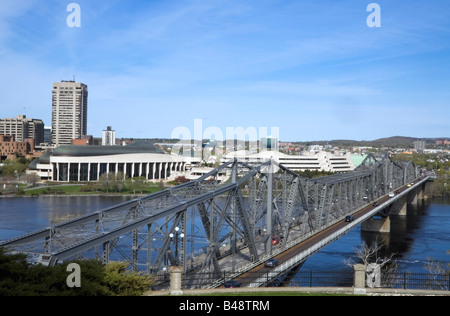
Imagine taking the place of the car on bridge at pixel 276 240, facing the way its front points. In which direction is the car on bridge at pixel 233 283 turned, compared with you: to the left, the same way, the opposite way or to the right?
the opposite way

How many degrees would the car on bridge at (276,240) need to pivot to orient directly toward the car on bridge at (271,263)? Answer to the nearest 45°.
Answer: approximately 45° to its left

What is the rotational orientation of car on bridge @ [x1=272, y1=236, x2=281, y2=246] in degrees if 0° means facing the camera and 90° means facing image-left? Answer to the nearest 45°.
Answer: approximately 45°

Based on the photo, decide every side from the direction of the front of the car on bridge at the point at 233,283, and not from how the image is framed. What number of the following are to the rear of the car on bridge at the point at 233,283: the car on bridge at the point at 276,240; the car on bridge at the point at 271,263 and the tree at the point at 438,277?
0

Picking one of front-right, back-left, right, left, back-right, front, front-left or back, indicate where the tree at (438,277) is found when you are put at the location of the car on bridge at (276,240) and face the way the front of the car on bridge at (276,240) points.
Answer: left

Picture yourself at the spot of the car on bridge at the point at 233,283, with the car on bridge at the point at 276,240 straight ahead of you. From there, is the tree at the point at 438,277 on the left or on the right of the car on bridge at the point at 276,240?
right

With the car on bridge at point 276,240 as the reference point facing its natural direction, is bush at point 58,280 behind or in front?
in front

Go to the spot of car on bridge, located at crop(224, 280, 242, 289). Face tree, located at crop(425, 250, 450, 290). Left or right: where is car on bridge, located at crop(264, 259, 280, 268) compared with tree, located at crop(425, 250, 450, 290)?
left

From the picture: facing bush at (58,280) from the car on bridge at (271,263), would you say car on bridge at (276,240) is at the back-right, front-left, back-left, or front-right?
back-right

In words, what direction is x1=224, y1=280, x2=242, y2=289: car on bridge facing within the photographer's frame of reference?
facing away from the viewer and to the right of the viewer

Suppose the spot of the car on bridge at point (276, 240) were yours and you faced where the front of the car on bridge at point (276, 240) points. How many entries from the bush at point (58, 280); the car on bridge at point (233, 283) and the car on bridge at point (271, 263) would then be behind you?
0

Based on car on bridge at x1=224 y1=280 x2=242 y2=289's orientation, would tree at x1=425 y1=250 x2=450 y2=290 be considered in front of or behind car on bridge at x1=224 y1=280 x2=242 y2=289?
in front

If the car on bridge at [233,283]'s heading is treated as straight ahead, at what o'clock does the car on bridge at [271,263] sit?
the car on bridge at [271,263] is roughly at 11 o'clock from the car on bridge at [233,283].
